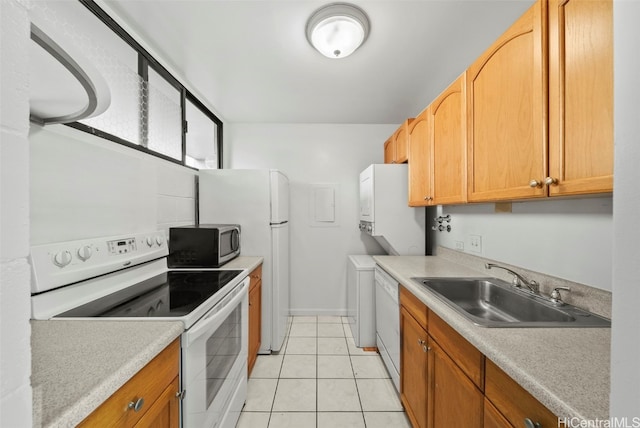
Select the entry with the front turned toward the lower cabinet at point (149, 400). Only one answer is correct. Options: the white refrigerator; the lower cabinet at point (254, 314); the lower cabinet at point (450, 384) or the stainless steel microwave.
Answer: the lower cabinet at point (450, 384)

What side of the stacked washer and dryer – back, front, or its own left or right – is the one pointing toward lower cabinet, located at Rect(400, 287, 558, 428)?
left

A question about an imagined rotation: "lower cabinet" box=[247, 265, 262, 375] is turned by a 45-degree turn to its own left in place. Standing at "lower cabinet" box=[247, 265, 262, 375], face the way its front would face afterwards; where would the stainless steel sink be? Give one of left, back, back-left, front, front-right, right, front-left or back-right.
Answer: right

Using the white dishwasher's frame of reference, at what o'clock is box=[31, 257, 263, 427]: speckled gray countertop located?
The speckled gray countertop is roughly at 10 o'clock from the white dishwasher.

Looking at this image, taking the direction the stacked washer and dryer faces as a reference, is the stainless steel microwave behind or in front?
in front

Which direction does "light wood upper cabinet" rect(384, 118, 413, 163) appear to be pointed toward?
to the viewer's left

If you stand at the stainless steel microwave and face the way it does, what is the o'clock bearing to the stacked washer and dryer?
The stacked washer and dryer is roughly at 12 o'clock from the stainless steel microwave.

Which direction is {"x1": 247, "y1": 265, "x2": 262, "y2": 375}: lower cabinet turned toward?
to the viewer's right

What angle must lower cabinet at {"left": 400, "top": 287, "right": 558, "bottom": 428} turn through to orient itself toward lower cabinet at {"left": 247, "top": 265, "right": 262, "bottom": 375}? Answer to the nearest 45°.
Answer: approximately 45° to its right

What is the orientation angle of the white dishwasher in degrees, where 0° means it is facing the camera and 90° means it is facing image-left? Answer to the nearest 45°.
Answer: approximately 90°

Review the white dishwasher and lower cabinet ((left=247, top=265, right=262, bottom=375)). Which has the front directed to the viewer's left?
the white dishwasher

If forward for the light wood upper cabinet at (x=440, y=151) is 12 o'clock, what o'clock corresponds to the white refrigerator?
The white refrigerator is roughly at 12 o'clock from the light wood upper cabinet.

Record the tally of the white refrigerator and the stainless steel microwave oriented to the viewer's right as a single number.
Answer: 2

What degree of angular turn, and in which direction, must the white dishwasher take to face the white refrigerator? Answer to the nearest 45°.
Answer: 0° — it already faces it
